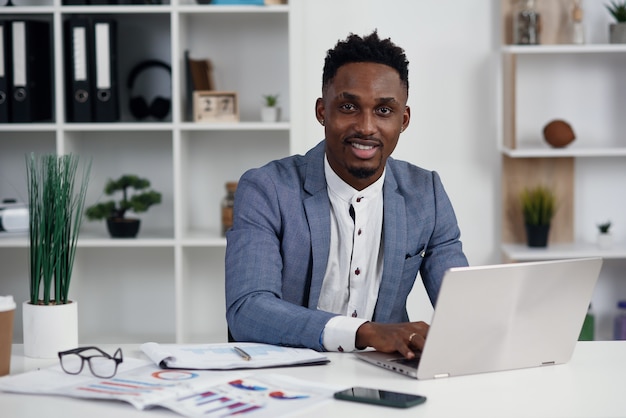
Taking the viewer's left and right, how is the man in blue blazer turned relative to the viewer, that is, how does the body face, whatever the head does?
facing the viewer and to the right of the viewer

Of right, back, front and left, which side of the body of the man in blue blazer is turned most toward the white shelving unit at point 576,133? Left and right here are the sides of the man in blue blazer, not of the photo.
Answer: left

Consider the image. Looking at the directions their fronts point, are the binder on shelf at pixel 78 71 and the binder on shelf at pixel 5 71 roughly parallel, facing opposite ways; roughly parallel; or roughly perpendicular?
roughly parallel

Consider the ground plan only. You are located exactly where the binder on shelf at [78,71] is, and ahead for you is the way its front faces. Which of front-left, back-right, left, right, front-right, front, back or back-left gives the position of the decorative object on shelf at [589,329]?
left

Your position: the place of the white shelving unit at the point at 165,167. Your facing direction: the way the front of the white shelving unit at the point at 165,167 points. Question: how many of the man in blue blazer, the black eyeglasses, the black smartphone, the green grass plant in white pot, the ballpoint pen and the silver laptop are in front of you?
6

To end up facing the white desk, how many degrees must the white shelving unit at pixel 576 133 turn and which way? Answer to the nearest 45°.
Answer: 0° — it already faces it

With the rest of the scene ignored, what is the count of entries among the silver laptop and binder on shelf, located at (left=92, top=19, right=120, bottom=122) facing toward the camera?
1

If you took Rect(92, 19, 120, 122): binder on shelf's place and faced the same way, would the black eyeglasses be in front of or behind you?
in front

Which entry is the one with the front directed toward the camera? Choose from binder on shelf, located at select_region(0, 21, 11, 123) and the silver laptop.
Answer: the binder on shelf

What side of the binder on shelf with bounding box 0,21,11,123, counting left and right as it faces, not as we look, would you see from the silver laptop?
front

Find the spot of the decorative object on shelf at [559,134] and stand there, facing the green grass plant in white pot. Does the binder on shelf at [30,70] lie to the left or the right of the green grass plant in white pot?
right

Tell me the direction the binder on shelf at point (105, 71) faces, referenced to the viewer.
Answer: facing the viewer

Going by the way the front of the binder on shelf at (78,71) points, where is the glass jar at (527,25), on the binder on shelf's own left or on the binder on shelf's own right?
on the binder on shelf's own left

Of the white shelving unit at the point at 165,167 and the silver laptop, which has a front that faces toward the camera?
the white shelving unit

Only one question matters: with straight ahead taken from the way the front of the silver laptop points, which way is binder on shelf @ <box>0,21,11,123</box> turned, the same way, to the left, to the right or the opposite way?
the opposite way

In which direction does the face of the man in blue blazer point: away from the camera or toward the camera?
toward the camera

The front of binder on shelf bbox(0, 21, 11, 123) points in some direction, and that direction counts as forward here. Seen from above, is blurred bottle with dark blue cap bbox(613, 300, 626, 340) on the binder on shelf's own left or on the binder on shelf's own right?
on the binder on shelf's own left

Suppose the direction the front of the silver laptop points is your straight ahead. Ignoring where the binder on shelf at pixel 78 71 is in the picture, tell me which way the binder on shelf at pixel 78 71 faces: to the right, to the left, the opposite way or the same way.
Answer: the opposite way

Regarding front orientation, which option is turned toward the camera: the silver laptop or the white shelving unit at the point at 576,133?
the white shelving unit

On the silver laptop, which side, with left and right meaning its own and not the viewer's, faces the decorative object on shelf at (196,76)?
front
